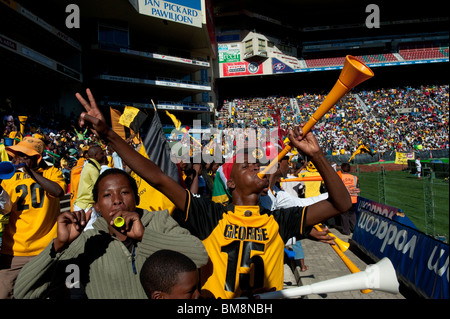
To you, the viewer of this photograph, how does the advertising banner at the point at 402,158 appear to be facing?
facing the viewer

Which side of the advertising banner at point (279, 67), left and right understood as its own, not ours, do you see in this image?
front

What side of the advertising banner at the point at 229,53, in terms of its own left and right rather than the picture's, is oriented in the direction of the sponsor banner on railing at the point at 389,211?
front

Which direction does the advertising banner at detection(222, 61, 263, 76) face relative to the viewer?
toward the camera

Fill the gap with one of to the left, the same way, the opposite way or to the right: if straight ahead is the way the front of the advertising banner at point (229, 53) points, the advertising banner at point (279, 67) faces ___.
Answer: the same way

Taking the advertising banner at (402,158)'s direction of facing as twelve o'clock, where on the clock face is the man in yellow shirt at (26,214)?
The man in yellow shirt is roughly at 12 o'clock from the advertising banner.

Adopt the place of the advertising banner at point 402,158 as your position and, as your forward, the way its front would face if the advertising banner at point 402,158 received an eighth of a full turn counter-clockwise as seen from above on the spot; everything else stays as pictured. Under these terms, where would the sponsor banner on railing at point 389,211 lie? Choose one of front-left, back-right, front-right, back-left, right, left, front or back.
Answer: front-right

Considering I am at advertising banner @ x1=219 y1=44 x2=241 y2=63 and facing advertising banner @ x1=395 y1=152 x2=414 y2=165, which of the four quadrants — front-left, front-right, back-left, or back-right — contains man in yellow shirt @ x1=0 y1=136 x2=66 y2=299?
front-right

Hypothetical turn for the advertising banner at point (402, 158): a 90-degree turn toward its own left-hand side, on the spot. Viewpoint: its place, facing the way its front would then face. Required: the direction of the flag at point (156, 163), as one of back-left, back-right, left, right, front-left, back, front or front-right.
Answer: right

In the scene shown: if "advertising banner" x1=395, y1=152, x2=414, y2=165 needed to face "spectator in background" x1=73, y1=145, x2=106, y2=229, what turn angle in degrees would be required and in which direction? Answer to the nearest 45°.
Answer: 0° — it already faces them

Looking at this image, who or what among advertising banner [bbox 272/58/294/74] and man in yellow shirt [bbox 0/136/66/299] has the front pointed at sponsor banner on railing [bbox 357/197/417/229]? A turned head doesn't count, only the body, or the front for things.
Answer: the advertising banner
